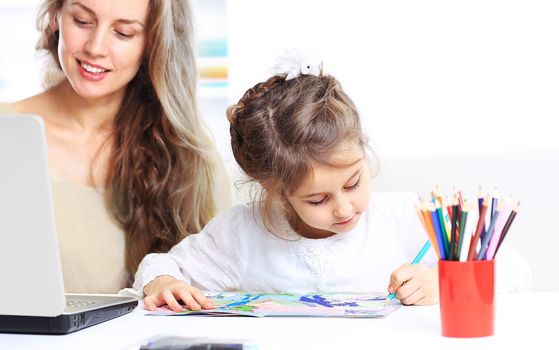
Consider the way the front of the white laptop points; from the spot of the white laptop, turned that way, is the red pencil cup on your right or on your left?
on your right

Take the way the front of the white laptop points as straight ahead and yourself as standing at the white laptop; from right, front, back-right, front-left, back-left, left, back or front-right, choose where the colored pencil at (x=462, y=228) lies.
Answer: front-right

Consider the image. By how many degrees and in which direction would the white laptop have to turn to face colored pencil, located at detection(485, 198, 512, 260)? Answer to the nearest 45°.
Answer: approximately 45° to its right

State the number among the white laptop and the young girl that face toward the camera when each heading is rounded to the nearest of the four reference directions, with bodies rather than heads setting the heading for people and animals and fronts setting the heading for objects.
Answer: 1

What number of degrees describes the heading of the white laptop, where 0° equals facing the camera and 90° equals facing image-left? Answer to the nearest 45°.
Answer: approximately 225°

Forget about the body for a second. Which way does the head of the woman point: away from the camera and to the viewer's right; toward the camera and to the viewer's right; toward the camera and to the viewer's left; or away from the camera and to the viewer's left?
toward the camera and to the viewer's right

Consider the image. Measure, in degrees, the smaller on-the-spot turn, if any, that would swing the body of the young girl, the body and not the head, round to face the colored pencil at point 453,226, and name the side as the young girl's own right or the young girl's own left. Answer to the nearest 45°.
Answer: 0° — they already face it

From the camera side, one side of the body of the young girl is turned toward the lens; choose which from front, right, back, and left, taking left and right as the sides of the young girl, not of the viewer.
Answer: front

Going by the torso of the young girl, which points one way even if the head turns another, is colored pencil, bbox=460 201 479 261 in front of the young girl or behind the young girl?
in front

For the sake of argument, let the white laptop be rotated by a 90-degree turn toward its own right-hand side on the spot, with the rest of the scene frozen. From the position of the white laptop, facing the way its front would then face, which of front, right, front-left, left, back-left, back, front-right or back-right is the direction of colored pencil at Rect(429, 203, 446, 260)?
front-left
